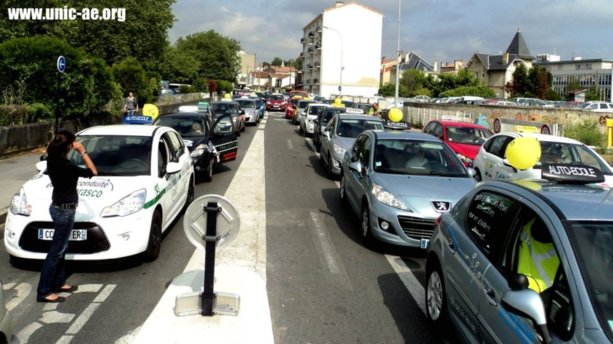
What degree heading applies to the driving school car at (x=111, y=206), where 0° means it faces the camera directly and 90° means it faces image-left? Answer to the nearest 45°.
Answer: approximately 45°

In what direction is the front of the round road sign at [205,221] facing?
away from the camera

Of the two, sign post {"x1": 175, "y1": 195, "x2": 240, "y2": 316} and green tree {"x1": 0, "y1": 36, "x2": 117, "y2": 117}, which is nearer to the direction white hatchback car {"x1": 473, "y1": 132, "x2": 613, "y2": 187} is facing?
the sign post

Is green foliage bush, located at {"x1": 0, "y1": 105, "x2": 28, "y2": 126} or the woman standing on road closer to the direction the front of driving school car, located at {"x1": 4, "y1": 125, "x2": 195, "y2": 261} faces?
the woman standing on road

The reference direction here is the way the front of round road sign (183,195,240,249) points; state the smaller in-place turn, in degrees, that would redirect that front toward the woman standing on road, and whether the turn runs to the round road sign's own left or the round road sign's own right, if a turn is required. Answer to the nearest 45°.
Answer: approximately 45° to the round road sign's own left

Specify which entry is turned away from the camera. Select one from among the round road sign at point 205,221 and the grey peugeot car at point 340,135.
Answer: the round road sign

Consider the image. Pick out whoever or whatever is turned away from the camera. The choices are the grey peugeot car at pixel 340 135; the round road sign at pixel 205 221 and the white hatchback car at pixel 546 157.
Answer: the round road sign

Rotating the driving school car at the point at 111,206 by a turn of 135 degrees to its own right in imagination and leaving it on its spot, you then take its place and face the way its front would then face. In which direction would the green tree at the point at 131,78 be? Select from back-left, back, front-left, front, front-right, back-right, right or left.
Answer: front
